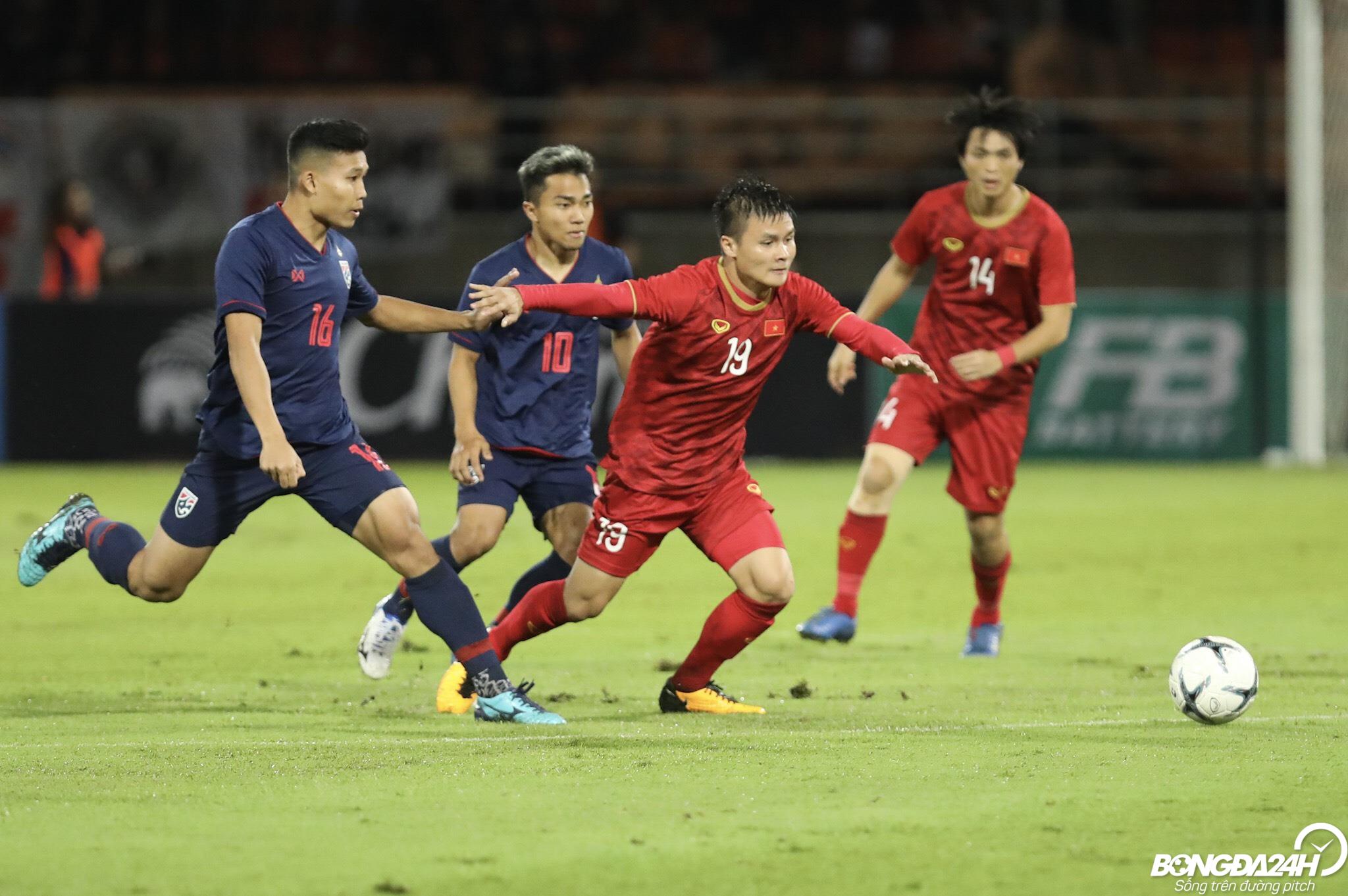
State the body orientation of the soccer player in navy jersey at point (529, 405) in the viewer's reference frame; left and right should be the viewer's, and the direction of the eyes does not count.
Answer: facing the viewer and to the right of the viewer

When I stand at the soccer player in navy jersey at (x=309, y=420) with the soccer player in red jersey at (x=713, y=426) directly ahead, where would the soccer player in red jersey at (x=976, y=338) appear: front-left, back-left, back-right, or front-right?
front-left

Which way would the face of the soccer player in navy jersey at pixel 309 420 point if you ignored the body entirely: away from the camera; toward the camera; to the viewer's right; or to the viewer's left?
to the viewer's right

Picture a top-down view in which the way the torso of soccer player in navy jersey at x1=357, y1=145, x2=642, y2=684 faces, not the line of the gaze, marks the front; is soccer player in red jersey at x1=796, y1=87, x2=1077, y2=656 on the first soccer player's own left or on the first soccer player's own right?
on the first soccer player's own left

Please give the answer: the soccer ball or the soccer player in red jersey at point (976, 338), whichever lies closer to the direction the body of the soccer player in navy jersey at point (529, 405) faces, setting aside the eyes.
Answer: the soccer ball

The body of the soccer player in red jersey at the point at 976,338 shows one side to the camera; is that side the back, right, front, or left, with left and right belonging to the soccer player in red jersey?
front

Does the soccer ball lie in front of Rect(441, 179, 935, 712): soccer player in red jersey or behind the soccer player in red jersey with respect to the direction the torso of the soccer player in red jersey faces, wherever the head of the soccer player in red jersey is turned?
in front

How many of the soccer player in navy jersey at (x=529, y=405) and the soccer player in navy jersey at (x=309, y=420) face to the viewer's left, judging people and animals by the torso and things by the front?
0

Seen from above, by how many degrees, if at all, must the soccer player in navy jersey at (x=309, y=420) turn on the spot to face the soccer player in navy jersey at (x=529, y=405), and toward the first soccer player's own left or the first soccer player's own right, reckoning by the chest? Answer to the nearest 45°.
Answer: approximately 90° to the first soccer player's own left

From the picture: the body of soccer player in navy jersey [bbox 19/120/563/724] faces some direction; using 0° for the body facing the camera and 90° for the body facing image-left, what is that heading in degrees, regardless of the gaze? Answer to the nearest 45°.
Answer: approximately 315°

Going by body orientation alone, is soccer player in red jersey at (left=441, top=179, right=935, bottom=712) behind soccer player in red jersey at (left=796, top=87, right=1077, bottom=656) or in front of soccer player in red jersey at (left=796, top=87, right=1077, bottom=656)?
in front

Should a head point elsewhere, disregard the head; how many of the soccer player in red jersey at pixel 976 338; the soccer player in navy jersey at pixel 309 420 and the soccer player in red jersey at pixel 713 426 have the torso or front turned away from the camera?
0

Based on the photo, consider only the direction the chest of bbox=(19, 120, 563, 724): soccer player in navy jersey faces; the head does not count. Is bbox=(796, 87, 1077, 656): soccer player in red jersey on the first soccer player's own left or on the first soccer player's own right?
on the first soccer player's own left

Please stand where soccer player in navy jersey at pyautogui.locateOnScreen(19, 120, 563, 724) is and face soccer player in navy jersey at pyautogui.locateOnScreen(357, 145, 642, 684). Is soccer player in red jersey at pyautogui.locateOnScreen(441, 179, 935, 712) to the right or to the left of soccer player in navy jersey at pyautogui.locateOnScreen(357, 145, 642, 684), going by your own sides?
right
